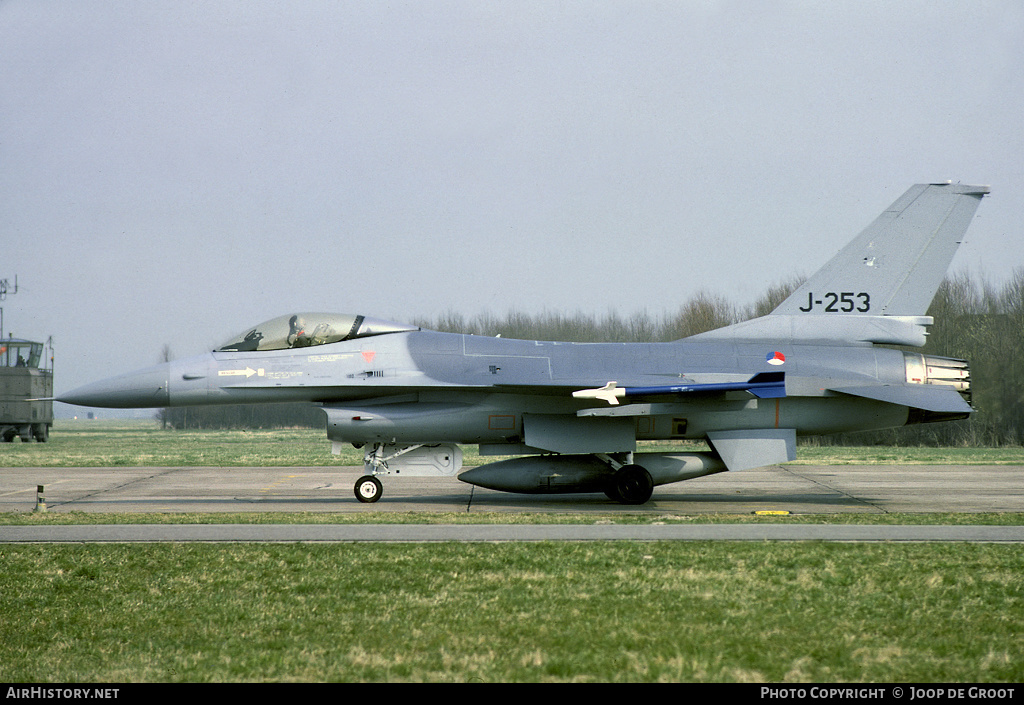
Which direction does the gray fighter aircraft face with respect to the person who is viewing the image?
facing to the left of the viewer
